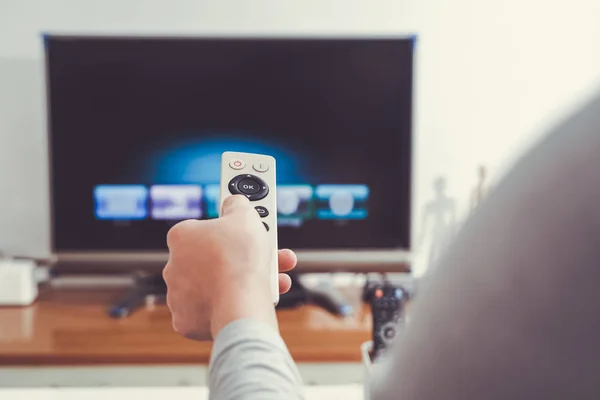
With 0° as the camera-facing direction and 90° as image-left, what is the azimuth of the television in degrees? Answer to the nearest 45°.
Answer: approximately 0°
